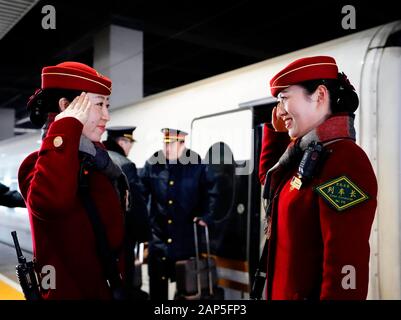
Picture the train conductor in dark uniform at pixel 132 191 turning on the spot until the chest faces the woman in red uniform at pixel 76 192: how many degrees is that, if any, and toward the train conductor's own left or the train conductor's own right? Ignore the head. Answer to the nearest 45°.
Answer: approximately 90° to the train conductor's own right

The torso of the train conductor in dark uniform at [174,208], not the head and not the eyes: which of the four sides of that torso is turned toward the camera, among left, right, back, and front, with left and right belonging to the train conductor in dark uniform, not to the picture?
front

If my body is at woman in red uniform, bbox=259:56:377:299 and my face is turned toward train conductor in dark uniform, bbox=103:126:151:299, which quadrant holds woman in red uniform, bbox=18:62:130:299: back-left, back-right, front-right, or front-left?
front-left

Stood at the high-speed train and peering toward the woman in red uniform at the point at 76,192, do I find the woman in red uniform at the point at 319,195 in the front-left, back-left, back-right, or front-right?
front-left

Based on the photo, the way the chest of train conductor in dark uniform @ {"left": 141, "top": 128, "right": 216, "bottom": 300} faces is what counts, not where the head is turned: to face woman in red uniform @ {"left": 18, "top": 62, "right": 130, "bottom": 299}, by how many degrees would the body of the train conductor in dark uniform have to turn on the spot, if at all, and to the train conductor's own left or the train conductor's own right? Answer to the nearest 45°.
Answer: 0° — they already face them
